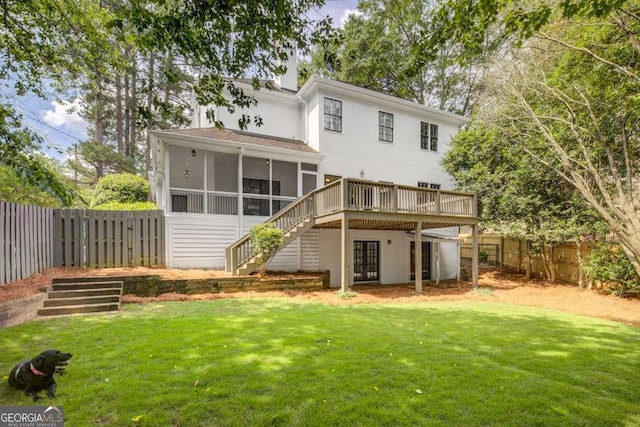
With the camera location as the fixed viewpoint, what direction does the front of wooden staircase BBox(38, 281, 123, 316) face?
facing the viewer

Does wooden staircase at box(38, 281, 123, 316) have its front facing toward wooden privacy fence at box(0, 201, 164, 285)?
no

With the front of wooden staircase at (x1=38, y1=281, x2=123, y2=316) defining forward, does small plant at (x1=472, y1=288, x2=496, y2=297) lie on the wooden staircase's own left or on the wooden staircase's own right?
on the wooden staircase's own left

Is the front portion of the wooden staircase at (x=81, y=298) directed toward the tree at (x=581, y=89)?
no

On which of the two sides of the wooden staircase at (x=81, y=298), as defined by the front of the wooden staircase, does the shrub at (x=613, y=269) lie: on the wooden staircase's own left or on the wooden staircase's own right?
on the wooden staircase's own left

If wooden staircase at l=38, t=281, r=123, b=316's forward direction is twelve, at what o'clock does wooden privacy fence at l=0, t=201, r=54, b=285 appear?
The wooden privacy fence is roughly at 5 o'clock from the wooden staircase.

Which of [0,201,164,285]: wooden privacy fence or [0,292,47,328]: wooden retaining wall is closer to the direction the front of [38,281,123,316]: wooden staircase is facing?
the wooden retaining wall

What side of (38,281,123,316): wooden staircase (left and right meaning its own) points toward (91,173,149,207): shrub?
back

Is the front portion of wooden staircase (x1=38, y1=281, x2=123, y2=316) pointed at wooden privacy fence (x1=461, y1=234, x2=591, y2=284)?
no

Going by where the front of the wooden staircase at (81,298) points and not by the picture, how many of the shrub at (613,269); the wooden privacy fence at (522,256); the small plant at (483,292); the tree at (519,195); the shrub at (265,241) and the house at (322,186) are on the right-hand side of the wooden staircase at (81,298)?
0
